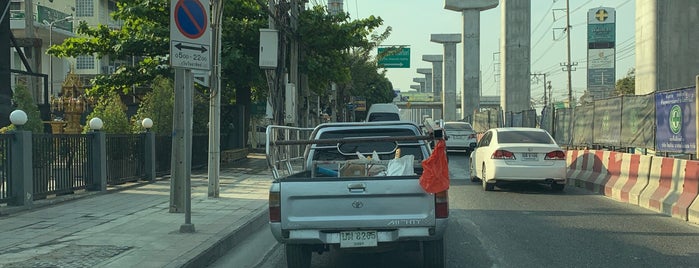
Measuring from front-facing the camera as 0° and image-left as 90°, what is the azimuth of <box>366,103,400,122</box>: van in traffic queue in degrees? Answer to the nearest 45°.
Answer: approximately 180°

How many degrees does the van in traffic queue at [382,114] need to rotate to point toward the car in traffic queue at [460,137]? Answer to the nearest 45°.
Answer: approximately 135° to its right

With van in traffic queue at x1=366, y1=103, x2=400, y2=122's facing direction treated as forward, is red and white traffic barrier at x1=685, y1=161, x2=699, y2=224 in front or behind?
behind

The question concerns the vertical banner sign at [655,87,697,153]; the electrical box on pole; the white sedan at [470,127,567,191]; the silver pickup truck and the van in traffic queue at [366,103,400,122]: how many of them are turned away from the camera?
3

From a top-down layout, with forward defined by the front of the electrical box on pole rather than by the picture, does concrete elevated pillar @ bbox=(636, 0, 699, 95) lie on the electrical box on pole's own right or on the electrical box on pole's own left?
on the electrical box on pole's own left

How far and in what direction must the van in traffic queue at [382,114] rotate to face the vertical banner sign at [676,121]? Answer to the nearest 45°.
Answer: approximately 180°

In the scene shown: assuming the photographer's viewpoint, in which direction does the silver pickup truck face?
facing away from the viewer

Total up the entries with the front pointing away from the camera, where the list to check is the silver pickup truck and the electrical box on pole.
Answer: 1

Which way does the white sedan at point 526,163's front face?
away from the camera

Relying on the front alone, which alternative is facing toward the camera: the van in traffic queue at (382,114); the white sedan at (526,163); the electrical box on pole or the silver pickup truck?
the electrical box on pole

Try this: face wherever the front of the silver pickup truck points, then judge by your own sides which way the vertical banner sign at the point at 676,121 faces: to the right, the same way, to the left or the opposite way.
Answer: to the left

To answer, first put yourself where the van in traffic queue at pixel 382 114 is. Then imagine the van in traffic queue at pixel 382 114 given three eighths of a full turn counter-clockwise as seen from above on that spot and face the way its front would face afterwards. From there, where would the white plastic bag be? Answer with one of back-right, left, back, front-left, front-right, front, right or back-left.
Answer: front-left
